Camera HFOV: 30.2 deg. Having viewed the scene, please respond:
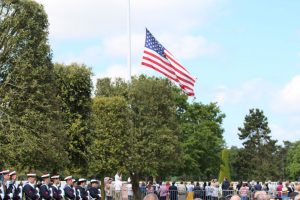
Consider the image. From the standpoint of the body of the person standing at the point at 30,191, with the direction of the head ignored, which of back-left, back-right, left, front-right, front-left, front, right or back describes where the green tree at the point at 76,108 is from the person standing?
back-left

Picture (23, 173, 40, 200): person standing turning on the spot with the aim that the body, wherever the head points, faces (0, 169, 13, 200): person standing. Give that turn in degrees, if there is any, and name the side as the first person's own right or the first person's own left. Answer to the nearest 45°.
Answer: approximately 90° to the first person's own right

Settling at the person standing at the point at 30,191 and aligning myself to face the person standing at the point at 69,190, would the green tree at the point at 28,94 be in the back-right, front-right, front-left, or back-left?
front-left

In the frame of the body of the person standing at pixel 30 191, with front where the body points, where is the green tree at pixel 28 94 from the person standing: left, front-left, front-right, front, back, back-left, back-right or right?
back-left

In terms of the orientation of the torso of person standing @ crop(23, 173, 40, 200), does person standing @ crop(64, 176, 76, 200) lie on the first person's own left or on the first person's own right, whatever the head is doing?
on the first person's own left

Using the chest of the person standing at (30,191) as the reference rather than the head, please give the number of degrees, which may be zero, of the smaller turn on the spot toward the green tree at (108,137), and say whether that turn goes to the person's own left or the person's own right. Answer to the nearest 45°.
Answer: approximately 135° to the person's own left

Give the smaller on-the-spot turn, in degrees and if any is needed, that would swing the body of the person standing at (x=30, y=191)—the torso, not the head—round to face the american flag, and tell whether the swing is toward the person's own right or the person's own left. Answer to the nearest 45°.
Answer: approximately 90° to the person's own left

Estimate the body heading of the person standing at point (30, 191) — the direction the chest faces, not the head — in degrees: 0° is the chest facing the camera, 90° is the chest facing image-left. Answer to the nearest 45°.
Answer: approximately 315°
